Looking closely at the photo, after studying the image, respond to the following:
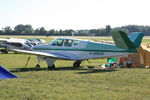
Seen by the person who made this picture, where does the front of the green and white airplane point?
facing away from the viewer and to the left of the viewer
